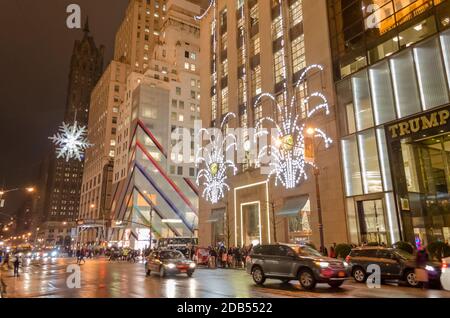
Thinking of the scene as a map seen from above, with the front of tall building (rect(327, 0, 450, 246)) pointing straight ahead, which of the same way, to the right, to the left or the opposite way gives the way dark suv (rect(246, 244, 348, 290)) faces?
to the left

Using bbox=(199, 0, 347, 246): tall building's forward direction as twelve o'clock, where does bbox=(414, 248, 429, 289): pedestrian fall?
The pedestrian is roughly at 10 o'clock from the tall building.

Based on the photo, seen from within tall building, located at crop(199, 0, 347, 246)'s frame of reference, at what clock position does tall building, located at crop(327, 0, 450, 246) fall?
tall building, located at crop(327, 0, 450, 246) is roughly at 9 o'clock from tall building, located at crop(199, 0, 347, 246).

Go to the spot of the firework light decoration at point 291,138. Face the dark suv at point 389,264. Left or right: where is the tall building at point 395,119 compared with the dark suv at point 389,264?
left

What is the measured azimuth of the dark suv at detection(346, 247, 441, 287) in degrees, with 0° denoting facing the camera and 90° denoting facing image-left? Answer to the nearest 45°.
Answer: approximately 315°

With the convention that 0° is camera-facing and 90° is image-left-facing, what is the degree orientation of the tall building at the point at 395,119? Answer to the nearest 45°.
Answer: approximately 45°

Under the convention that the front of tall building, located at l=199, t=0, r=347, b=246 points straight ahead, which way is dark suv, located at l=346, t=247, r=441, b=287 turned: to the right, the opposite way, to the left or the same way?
to the left

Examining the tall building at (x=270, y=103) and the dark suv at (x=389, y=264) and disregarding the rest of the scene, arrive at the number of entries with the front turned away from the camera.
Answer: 0

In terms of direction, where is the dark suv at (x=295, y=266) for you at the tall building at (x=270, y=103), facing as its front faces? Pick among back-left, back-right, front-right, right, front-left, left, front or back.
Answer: front-left

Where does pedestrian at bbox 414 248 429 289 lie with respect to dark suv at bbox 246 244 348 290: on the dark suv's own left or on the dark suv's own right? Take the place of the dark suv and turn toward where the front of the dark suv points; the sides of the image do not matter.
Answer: on the dark suv's own left

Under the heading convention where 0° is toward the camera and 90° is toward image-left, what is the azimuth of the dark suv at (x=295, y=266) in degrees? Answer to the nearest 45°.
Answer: approximately 315°
